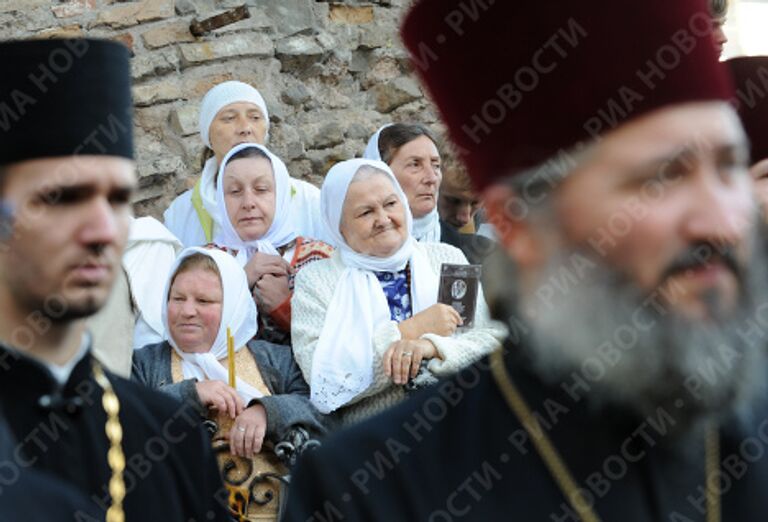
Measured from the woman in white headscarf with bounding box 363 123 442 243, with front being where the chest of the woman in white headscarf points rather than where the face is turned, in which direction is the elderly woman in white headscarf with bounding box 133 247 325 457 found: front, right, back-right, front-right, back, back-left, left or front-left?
right

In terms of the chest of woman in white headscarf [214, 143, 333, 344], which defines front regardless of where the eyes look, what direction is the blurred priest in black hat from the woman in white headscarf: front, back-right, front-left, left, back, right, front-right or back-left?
front

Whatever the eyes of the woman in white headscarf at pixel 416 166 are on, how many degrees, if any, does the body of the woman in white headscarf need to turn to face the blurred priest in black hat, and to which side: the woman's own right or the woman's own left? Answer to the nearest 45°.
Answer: approximately 45° to the woman's own right

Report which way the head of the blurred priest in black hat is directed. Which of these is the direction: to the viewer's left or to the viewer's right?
to the viewer's right

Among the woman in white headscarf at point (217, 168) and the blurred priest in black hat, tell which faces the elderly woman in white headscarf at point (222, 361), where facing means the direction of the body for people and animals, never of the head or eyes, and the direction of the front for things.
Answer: the woman in white headscarf

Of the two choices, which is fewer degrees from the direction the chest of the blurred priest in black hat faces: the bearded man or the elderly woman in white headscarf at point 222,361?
the bearded man

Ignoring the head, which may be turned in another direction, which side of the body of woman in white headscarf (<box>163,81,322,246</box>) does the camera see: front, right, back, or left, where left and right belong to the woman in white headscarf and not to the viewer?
front

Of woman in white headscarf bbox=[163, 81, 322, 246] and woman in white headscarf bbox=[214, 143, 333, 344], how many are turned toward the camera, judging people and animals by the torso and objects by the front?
2

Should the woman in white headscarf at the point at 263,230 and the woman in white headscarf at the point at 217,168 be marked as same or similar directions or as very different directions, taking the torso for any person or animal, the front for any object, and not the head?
same or similar directions

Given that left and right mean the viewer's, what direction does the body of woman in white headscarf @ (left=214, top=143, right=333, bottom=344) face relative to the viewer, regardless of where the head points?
facing the viewer

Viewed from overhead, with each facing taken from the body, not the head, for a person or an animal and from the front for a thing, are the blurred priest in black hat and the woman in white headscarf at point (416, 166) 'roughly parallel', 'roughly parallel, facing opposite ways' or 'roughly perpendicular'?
roughly parallel

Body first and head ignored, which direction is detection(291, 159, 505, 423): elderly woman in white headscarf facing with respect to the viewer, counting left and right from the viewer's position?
facing the viewer and to the right of the viewer

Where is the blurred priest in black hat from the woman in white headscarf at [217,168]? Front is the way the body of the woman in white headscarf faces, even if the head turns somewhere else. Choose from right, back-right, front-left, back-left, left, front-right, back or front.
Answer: front

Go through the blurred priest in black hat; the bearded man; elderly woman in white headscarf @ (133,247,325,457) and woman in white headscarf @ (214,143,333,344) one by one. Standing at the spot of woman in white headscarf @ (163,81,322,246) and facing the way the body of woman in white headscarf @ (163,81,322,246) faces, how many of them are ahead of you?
4
